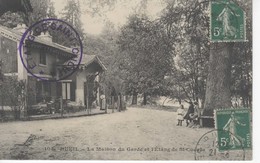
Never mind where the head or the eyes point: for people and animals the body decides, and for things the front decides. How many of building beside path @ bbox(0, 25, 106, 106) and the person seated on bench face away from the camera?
0

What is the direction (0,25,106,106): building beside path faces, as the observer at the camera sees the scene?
facing the viewer and to the right of the viewer

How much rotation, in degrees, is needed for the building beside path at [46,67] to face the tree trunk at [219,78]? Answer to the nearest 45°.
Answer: approximately 45° to its left
